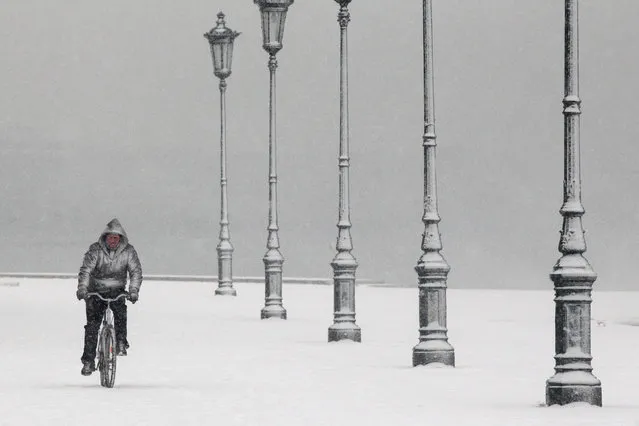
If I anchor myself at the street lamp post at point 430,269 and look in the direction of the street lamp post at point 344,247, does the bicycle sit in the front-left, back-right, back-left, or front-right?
back-left

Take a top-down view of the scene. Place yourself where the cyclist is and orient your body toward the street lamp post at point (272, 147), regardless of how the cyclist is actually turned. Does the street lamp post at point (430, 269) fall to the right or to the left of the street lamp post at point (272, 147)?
right

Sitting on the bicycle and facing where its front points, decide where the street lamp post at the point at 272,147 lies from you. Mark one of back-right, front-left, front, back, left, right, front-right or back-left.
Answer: back

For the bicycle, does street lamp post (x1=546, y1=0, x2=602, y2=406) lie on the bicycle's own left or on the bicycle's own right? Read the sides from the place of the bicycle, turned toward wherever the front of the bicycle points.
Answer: on the bicycle's own left

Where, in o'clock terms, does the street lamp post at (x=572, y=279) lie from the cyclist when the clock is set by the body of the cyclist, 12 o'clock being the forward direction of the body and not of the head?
The street lamp post is roughly at 10 o'clock from the cyclist.

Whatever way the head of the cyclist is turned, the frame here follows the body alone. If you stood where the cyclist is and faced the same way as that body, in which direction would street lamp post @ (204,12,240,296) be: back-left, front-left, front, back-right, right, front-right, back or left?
back

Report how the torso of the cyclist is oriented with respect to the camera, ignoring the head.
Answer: toward the camera

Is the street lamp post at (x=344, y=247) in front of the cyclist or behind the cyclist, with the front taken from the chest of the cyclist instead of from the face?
behind

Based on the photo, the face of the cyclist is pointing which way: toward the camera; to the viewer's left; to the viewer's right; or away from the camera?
toward the camera

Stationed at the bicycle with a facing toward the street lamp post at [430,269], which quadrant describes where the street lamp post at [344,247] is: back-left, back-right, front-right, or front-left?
front-left
